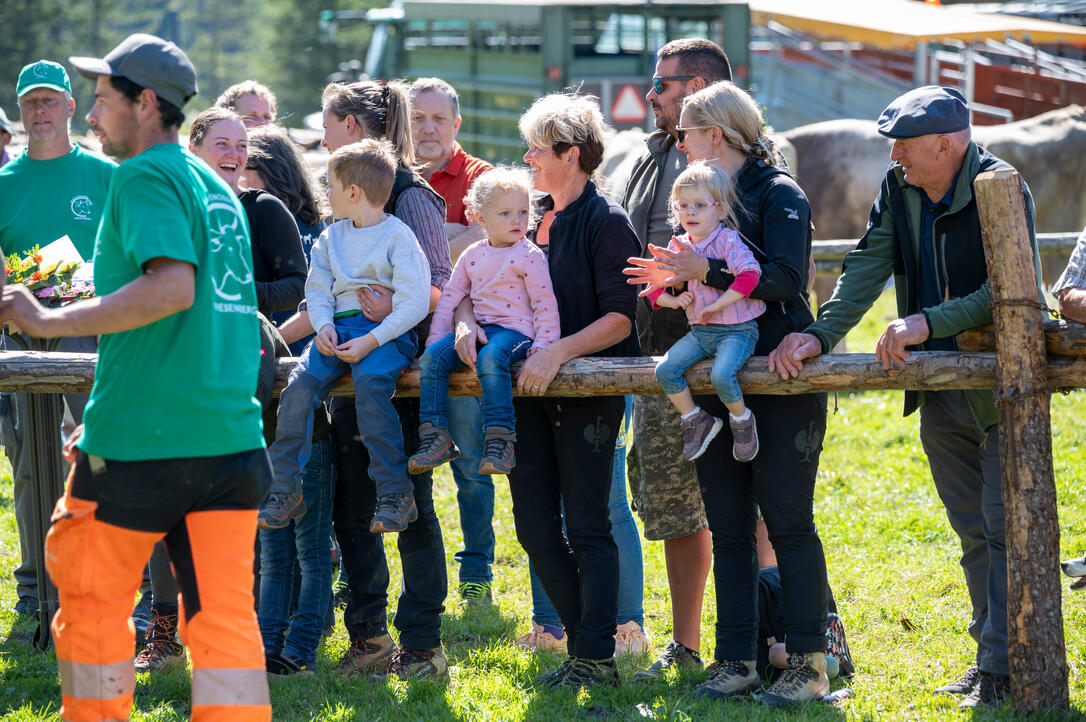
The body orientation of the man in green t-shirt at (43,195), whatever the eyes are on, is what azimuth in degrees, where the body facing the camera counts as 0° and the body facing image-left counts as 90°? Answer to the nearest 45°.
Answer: approximately 0°

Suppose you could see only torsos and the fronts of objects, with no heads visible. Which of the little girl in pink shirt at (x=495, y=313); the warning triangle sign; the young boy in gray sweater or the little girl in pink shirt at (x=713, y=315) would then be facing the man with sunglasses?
the warning triangle sign

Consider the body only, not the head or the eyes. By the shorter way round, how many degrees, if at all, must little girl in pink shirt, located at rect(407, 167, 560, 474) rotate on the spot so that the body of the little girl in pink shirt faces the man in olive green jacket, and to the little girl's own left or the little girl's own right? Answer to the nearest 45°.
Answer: approximately 90° to the little girl's own left

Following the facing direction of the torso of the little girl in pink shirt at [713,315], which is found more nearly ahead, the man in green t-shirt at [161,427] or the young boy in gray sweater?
the man in green t-shirt

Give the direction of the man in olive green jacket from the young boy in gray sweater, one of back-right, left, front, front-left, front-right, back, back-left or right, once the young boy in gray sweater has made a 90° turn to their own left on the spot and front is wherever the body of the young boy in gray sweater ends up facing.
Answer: front-left
